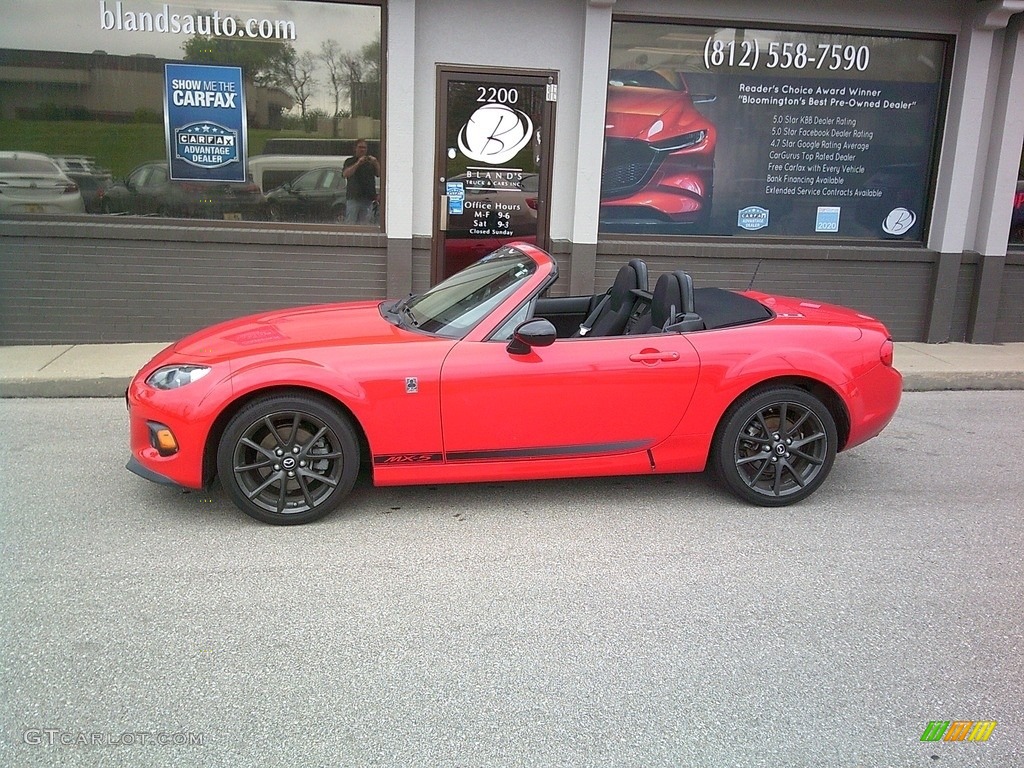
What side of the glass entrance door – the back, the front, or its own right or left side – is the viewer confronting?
front

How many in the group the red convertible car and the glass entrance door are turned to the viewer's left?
1

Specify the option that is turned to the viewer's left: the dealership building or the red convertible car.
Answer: the red convertible car

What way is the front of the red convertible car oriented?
to the viewer's left

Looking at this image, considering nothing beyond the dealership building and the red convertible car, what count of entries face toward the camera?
1

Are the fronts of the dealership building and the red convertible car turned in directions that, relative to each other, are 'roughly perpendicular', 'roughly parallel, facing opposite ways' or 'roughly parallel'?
roughly perpendicular

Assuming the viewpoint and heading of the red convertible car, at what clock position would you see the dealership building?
The dealership building is roughly at 3 o'clock from the red convertible car.

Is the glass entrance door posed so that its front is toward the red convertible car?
yes

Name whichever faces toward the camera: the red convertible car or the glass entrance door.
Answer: the glass entrance door

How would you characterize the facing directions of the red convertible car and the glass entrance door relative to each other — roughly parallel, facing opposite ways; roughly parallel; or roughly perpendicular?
roughly perpendicular

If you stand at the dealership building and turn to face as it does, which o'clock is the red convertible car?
The red convertible car is roughly at 12 o'clock from the dealership building.

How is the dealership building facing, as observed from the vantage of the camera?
facing the viewer
